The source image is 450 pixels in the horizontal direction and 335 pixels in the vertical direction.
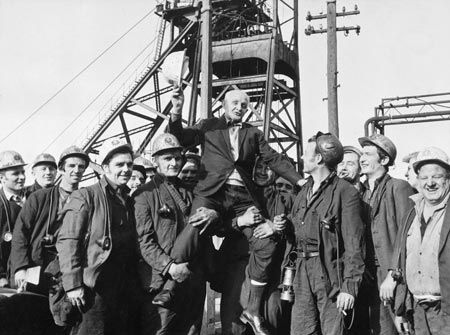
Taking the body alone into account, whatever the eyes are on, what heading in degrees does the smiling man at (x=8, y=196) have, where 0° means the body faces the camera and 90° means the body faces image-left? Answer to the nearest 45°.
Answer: approximately 315°

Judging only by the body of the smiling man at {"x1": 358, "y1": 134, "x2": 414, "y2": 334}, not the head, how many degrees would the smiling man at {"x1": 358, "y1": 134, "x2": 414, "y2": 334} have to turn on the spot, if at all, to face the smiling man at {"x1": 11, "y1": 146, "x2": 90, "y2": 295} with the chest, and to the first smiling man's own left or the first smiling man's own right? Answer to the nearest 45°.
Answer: approximately 45° to the first smiling man's own right
